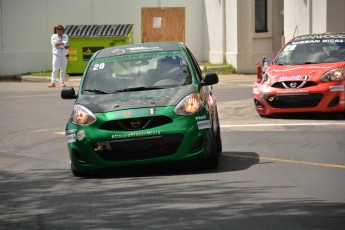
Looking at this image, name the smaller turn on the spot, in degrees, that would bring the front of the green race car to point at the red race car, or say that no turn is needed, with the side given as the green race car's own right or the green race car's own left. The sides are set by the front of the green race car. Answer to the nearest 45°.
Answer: approximately 135° to the green race car's own left

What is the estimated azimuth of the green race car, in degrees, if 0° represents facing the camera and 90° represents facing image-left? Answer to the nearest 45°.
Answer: approximately 0°
